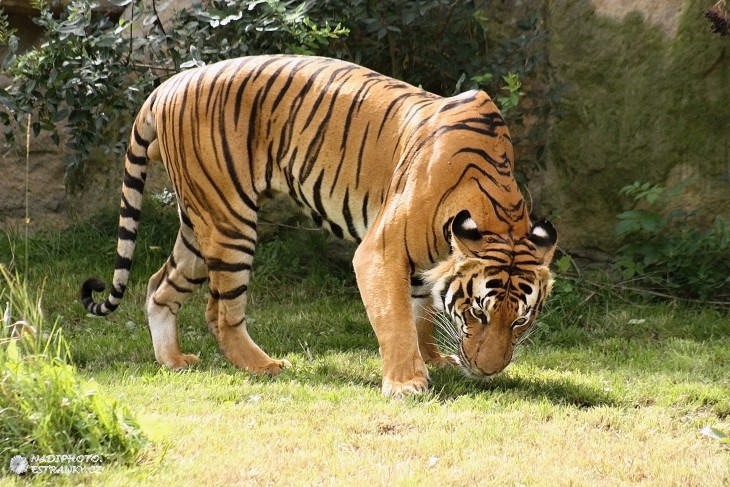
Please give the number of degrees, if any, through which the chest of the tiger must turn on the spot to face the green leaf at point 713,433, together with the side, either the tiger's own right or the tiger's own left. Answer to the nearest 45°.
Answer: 0° — it already faces it

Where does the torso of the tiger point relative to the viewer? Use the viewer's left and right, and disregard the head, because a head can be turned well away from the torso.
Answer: facing the viewer and to the right of the viewer
